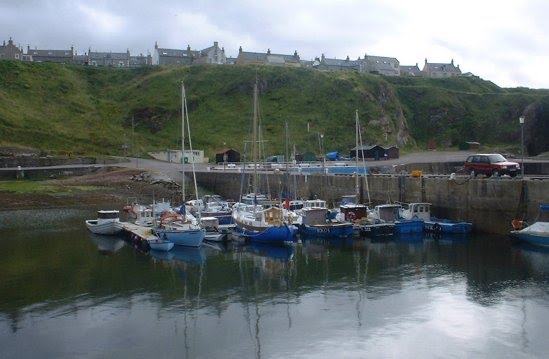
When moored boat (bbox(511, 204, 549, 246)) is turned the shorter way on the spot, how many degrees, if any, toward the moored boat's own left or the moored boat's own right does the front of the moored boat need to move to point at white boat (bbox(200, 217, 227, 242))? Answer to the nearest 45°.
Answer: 0° — it already faces it

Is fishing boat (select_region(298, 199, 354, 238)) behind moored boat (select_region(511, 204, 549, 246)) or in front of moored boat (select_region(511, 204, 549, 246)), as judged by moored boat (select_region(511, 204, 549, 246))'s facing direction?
in front

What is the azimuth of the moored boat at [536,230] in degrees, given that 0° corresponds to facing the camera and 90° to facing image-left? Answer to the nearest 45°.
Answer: approximately 90°

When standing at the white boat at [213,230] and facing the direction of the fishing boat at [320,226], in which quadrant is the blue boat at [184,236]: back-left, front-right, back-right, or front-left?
back-right

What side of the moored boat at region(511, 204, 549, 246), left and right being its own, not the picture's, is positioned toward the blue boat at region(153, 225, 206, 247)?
front

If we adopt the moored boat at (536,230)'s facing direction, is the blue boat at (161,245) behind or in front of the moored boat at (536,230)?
in front
